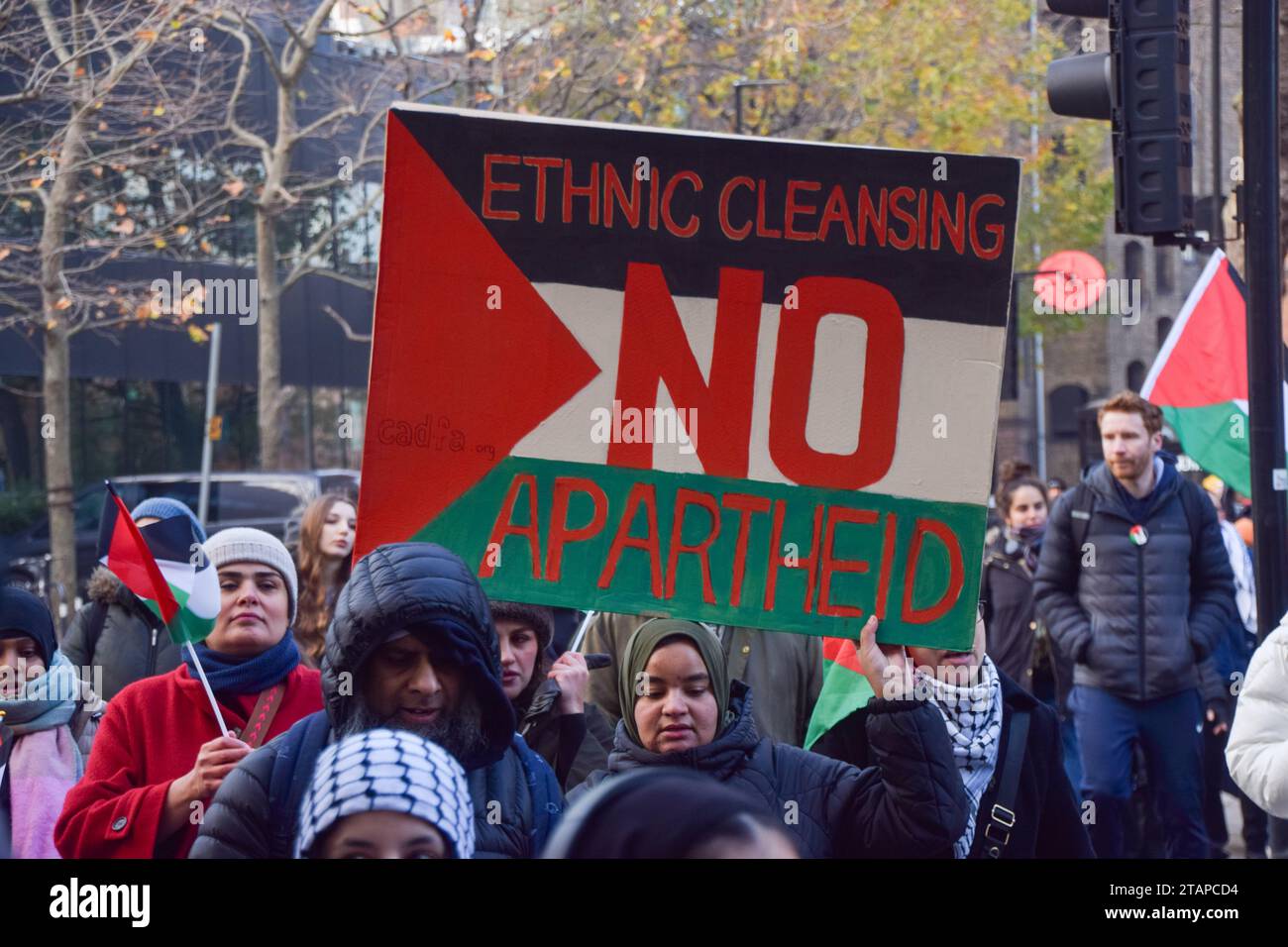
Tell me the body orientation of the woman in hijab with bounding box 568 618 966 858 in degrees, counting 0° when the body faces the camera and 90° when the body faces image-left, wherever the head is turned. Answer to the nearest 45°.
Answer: approximately 0°

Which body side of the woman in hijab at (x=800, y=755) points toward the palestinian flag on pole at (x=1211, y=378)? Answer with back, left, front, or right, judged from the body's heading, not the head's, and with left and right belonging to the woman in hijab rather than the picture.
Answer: back

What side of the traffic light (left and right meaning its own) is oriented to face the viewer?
left

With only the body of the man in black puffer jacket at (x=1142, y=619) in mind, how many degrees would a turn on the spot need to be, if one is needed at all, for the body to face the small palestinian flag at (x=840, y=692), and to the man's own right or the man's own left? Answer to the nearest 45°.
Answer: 0° — they already face it

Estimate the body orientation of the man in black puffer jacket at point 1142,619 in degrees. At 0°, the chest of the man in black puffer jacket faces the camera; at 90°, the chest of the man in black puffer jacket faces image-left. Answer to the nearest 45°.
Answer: approximately 0°

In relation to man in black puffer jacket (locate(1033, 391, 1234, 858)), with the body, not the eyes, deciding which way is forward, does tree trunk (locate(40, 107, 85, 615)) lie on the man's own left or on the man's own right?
on the man's own right

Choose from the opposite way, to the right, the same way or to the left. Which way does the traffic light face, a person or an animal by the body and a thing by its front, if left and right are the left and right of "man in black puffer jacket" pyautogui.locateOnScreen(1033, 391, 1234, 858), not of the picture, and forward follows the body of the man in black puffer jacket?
to the right

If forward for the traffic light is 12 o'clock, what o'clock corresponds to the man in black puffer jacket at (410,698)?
The man in black puffer jacket is roughly at 10 o'clock from the traffic light.
